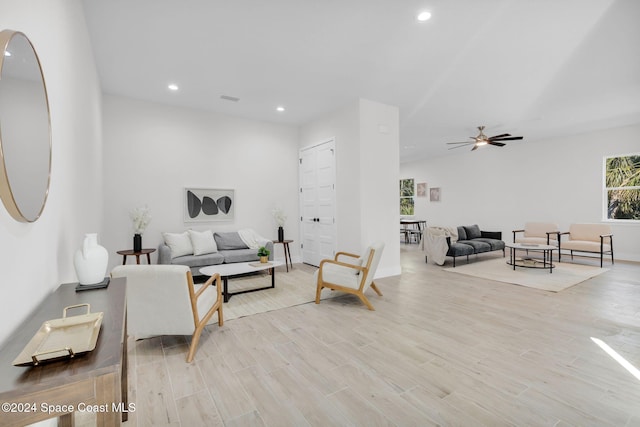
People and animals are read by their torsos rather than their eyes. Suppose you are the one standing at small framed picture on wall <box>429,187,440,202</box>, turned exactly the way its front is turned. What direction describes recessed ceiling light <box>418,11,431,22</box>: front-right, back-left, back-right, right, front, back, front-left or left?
front

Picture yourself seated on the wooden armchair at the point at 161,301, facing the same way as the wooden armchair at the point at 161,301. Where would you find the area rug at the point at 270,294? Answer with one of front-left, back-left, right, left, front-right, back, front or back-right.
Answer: front

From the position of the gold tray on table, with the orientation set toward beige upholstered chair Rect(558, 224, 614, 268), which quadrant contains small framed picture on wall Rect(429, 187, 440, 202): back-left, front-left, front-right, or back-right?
front-left

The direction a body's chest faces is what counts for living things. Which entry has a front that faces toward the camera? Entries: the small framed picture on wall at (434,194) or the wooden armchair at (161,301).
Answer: the small framed picture on wall

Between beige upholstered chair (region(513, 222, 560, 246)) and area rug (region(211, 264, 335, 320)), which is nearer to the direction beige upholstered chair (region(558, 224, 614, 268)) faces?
the area rug

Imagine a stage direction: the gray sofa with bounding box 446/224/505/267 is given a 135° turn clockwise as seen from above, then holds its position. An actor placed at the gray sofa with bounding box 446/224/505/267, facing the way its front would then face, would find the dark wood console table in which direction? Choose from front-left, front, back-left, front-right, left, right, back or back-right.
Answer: left

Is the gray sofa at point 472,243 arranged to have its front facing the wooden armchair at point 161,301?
no

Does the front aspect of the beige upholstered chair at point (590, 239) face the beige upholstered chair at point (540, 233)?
no

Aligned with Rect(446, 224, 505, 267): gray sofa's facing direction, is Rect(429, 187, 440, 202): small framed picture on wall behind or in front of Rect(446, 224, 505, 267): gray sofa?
behind

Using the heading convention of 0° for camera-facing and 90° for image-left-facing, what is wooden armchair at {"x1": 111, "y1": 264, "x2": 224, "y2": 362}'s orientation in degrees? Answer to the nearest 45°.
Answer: approximately 225°

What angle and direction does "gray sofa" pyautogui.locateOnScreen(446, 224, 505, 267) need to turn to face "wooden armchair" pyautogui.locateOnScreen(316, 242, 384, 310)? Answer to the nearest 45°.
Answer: approximately 45° to its right

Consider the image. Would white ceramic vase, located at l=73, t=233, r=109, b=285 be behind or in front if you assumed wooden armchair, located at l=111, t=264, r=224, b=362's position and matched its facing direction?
behind

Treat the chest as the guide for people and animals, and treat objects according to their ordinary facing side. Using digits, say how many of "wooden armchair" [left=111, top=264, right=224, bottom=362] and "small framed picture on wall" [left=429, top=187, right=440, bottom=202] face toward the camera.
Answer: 1

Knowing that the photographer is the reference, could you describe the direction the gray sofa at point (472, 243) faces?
facing the viewer and to the right of the viewer

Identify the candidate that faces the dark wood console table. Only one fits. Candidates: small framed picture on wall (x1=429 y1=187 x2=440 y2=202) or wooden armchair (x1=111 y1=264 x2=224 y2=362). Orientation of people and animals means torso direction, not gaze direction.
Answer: the small framed picture on wall

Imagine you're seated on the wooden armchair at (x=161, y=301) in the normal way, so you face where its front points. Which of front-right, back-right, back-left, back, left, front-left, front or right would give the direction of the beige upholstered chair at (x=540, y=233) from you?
front-right

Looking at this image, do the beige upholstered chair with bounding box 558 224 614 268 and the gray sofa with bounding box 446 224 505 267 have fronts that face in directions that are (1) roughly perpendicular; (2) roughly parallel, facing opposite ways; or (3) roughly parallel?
roughly perpendicular

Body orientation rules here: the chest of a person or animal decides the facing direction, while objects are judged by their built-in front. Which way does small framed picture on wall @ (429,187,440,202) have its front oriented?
toward the camera
